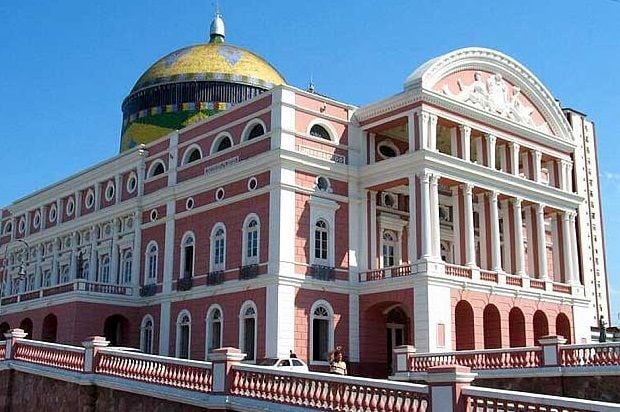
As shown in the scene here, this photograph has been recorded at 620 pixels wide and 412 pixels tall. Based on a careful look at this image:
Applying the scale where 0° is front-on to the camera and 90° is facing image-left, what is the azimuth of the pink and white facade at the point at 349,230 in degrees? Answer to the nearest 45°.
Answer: approximately 315°
